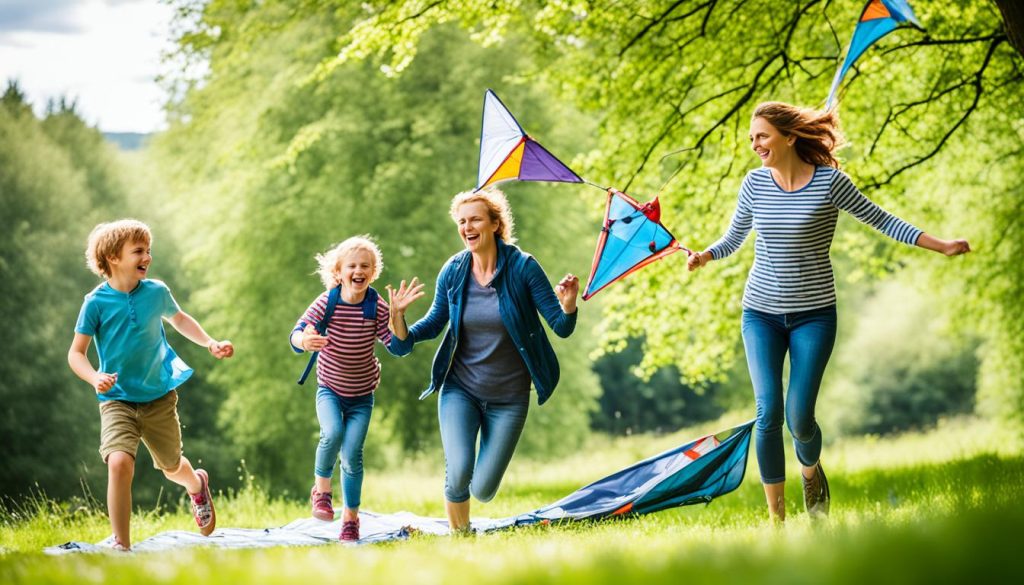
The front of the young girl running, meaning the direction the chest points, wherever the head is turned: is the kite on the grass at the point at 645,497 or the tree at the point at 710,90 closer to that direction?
the kite on the grass

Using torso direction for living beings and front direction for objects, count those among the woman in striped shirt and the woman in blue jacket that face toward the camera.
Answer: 2

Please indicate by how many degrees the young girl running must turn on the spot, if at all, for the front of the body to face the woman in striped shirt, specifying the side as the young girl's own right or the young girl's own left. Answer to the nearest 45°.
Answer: approximately 45° to the young girl's own left

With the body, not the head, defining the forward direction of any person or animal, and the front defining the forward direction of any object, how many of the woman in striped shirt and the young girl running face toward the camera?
2

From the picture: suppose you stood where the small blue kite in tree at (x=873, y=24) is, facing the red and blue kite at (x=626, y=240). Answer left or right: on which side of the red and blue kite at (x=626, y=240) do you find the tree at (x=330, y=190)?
right

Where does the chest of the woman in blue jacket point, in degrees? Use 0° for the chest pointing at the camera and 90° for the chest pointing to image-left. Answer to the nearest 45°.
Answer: approximately 0°
